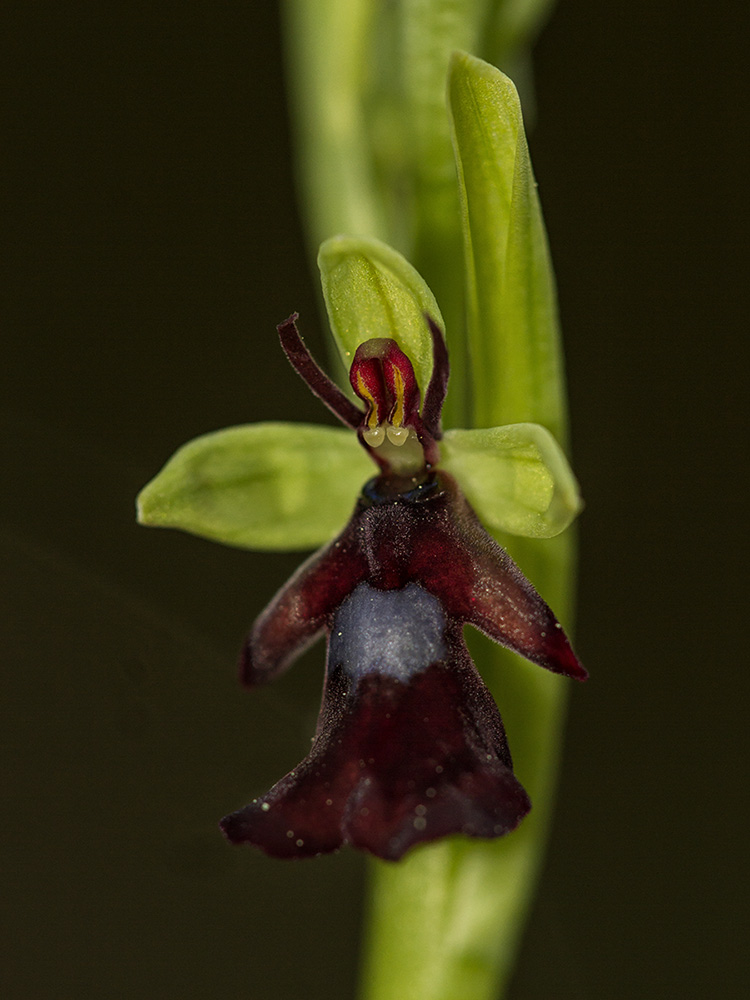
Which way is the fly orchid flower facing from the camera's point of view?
toward the camera
